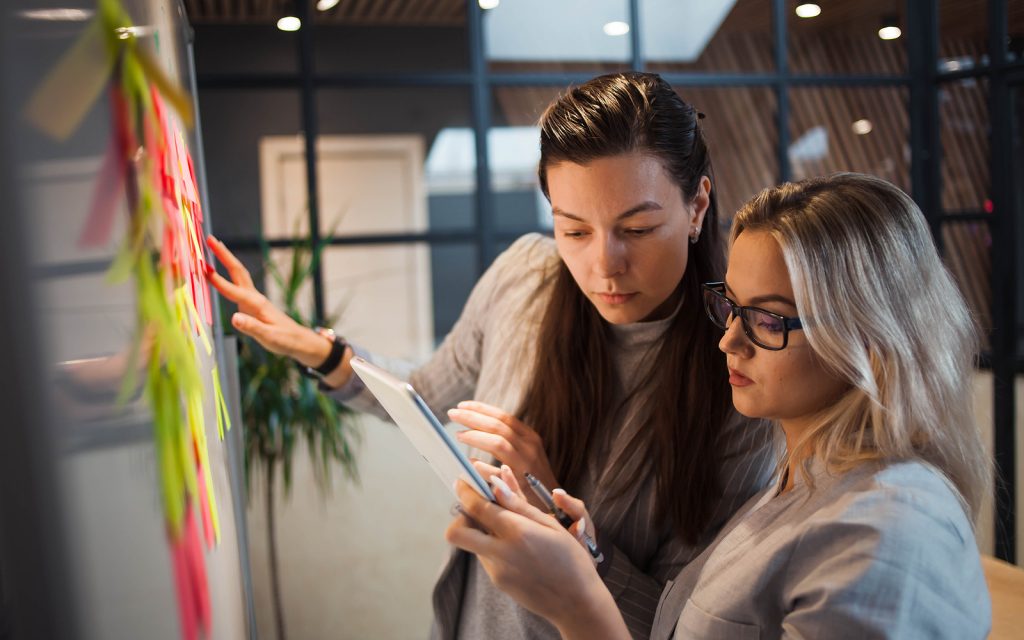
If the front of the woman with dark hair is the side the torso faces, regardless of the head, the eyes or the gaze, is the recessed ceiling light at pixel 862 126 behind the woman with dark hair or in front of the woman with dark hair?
behind

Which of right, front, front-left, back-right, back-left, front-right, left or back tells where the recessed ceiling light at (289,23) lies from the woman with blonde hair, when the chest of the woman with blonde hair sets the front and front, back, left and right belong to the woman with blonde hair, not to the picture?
front-right

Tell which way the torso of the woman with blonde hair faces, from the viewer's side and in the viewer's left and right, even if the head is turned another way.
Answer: facing to the left of the viewer

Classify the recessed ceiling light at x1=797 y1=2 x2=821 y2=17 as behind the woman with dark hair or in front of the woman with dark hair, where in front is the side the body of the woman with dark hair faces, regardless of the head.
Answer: behind

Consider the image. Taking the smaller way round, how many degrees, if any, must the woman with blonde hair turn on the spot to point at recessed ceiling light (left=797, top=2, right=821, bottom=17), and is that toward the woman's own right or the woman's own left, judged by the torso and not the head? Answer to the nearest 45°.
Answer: approximately 90° to the woman's own right

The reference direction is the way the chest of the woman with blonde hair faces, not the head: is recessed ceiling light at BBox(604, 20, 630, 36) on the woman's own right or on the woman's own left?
on the woman's own right

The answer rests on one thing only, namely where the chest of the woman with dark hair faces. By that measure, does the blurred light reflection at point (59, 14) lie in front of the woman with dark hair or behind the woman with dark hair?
in front

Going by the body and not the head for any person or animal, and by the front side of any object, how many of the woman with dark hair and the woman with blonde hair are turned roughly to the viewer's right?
0

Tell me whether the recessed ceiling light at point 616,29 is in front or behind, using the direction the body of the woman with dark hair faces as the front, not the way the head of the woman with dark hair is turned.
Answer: behind

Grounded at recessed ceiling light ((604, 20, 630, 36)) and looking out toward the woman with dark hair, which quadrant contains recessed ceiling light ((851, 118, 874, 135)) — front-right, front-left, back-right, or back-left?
back-left

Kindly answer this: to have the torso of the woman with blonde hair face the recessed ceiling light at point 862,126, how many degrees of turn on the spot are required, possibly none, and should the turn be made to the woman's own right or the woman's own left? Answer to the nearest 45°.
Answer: approximately 90° to the woman's own right

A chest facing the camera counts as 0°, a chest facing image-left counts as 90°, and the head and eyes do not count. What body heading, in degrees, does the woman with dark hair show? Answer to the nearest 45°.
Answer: approximately 45°
